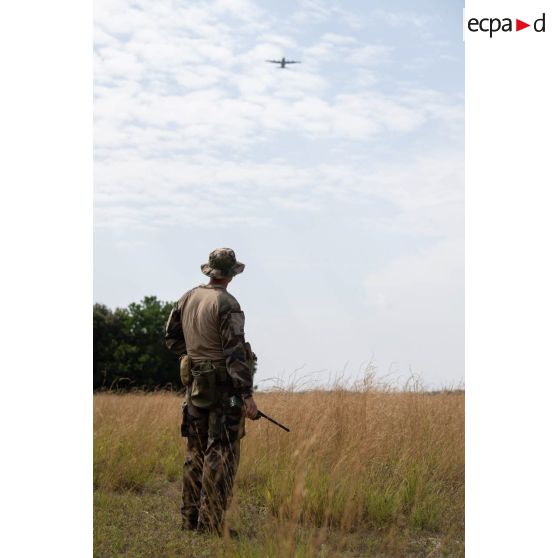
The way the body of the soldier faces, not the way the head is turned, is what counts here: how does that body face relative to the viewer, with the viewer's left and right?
facing away from the viewer and to the right of the viewer

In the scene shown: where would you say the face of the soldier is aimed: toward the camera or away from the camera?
away from the camera
